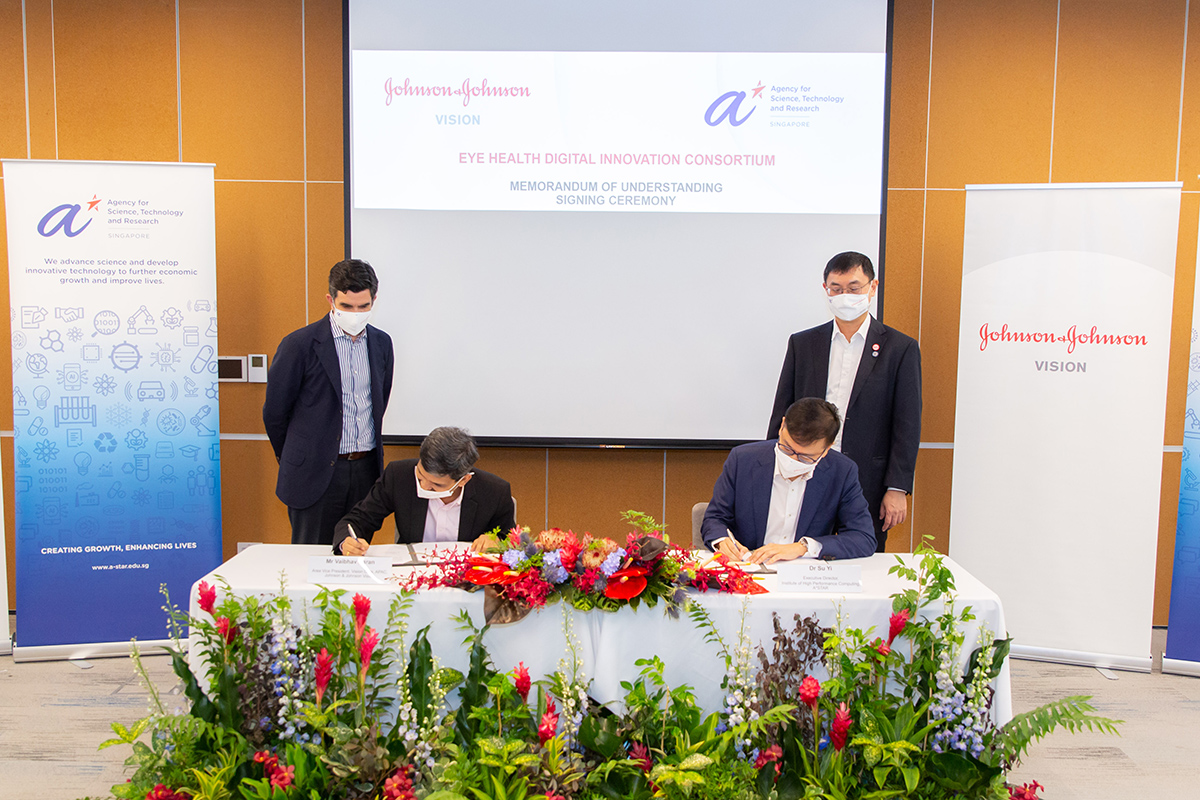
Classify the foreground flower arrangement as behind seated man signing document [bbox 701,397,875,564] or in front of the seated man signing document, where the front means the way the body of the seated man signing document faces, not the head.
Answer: in front

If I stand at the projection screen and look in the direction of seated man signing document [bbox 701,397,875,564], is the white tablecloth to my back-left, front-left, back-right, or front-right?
front-right

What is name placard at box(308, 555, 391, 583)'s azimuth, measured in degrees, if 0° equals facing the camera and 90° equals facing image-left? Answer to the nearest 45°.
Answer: approximately 0°

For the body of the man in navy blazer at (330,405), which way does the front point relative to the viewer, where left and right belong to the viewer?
facing the viewer and to the right of the viewer

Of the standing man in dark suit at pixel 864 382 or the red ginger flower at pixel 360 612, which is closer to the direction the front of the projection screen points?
the red ginger flower

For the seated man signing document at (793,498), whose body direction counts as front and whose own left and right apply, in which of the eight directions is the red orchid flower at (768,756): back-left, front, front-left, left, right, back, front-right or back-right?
front

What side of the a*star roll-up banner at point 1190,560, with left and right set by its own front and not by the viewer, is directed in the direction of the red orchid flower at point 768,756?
front

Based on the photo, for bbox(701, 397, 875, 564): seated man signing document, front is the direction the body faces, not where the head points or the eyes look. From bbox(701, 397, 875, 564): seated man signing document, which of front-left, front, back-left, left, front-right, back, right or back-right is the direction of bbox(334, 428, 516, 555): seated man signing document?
right

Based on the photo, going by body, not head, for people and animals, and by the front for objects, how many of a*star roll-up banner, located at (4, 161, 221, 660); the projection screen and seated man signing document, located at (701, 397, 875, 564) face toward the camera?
3

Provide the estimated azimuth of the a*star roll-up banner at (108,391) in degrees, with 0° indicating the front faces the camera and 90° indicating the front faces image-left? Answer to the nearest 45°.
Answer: approximately 0°

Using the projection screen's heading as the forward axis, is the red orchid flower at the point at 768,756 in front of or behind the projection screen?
in front

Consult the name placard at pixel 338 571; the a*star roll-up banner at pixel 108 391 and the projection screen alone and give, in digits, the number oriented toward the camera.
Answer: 3

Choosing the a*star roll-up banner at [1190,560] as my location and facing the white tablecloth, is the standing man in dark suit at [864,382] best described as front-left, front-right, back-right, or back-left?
front-right

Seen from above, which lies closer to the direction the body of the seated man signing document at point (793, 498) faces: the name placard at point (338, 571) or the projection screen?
the name placard

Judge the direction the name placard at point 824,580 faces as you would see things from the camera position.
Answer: facing the viewer

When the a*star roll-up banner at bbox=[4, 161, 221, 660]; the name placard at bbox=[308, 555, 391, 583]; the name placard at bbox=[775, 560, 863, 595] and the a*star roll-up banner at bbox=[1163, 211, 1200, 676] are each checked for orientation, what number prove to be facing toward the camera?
4

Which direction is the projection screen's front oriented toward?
toward the camera
